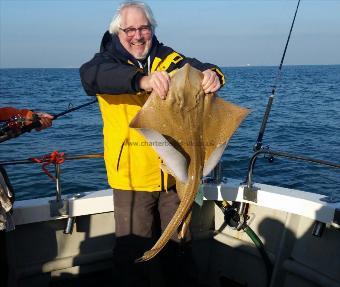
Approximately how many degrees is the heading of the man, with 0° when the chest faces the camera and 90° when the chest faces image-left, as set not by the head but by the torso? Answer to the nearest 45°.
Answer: approximately 315°
